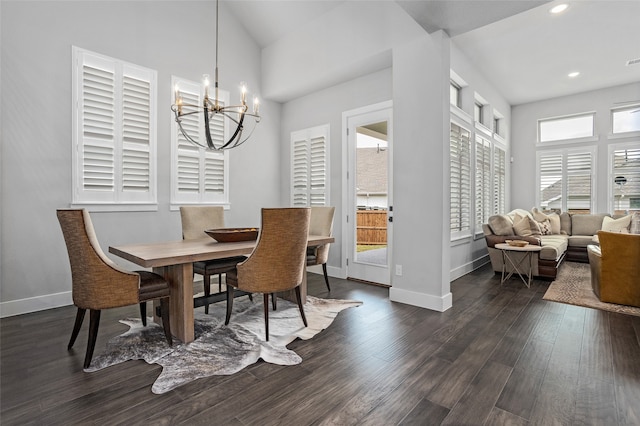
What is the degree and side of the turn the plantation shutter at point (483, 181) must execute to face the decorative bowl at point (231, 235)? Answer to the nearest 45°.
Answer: approximately 135° to its right

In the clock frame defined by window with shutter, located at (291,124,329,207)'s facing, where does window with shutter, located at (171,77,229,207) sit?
window with shutter, located at (171,77,229,207) is roughly at 1 o'clock from window with shutter, located at (291,124,329,207).

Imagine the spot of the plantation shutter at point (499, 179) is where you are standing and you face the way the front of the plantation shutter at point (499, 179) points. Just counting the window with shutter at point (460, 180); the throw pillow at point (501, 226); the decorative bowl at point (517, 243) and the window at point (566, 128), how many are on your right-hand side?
3

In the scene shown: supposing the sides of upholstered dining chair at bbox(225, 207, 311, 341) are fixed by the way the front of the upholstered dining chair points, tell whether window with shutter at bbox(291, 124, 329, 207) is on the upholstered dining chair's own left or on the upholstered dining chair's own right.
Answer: on the upholstered dining chair's own right

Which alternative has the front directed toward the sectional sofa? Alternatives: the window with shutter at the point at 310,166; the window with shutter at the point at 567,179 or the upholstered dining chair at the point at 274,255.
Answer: the window with shutter at the point at 567,179

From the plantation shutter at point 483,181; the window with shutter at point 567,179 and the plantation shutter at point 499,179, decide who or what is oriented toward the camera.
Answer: the window with shutter

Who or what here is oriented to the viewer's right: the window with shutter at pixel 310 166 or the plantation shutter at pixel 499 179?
the plantation shutter

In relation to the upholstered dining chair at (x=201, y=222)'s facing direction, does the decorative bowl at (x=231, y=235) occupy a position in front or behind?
in front

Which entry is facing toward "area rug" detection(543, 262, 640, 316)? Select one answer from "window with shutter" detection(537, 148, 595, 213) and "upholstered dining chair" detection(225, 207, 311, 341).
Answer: the window with shutter

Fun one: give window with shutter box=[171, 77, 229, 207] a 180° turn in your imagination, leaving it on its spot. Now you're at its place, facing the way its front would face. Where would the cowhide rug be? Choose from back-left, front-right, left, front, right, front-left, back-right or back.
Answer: back-left

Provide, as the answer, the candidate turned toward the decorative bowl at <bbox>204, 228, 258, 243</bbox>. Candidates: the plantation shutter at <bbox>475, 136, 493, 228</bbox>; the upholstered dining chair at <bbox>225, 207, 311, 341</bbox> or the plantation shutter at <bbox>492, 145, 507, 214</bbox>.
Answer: the upholstered dining chair

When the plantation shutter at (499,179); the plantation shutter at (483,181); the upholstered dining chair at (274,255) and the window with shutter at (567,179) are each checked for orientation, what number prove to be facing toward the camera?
1

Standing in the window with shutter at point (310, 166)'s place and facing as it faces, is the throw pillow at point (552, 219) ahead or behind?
behind
